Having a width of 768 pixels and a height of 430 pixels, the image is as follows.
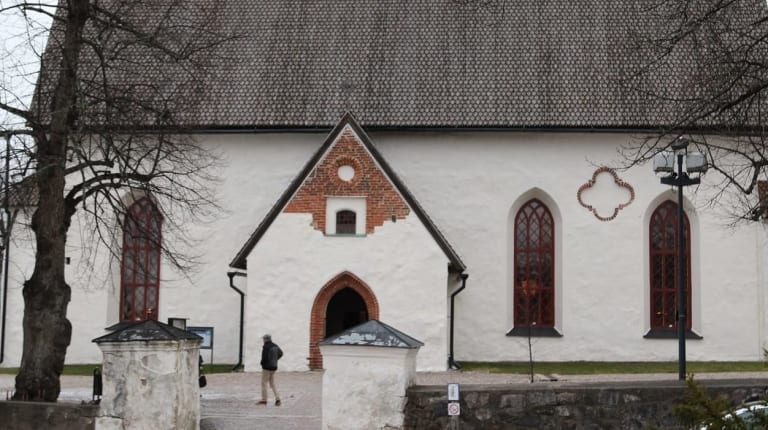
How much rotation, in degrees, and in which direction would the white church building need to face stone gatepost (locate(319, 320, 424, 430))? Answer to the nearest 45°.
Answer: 0° — it already faces it

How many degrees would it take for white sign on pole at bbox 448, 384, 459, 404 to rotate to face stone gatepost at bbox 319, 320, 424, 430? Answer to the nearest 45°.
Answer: approximately 135° to its right

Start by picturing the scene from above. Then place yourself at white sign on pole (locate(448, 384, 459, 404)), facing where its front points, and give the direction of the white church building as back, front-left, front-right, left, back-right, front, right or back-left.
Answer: back

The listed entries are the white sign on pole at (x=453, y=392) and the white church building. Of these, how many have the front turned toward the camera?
2

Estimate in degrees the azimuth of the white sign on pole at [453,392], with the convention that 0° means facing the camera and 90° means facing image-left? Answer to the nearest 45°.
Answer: approximately 0°

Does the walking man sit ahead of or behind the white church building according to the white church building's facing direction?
ahead

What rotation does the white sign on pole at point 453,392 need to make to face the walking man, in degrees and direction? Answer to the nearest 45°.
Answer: approximately 135° to its right
